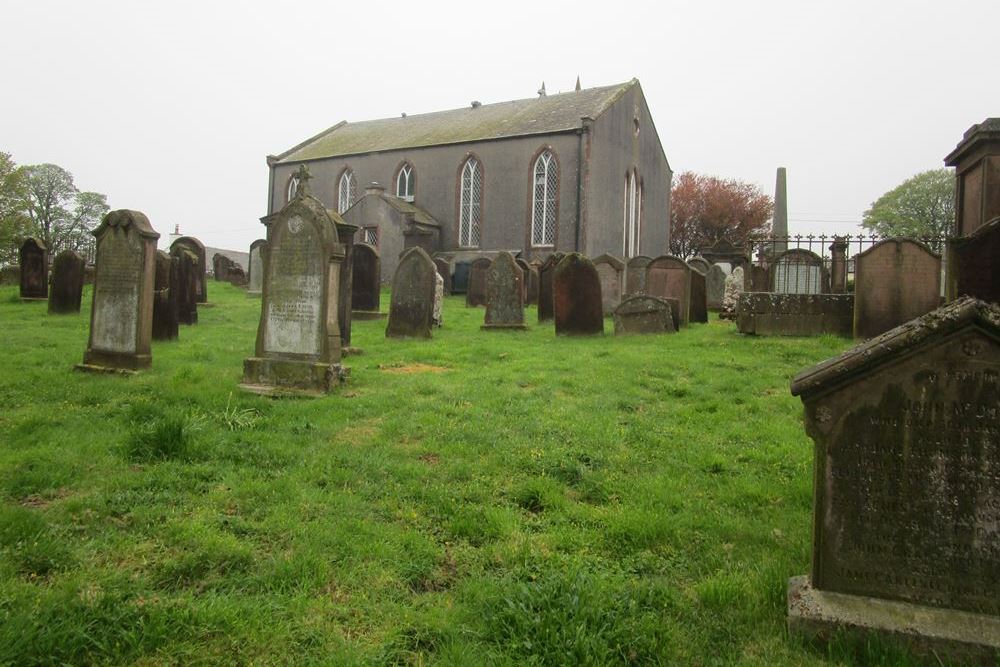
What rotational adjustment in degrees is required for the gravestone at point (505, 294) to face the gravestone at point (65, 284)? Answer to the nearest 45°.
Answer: approximately 90° to its right

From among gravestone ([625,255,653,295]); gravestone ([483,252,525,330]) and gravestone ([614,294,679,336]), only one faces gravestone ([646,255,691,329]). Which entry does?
gravestone ([625,255,653,295])

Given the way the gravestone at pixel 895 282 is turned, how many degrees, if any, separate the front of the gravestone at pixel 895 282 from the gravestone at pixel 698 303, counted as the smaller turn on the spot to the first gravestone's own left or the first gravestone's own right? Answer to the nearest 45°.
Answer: approximately 135° to the first gravestone's own right
